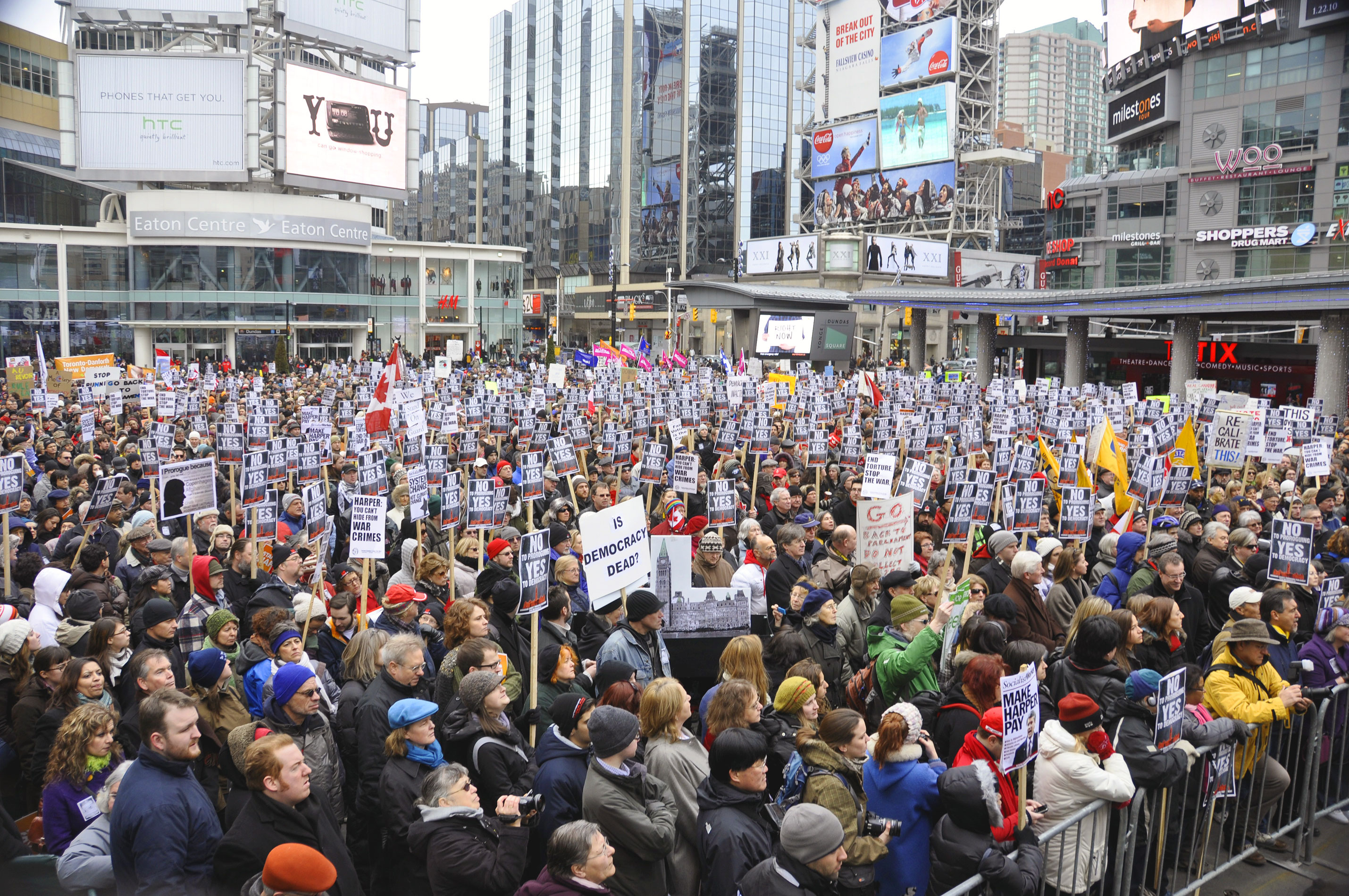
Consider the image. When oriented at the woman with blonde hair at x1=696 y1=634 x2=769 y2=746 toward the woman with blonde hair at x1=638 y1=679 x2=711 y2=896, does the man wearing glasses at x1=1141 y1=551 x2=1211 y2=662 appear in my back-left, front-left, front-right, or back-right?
back-left

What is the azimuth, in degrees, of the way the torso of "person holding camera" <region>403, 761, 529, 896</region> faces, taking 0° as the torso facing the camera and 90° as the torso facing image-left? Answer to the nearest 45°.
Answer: approximately 270°

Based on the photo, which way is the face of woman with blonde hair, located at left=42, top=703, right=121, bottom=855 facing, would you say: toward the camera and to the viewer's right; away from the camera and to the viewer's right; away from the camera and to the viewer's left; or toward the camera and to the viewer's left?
toward the camera and to the viewer's right

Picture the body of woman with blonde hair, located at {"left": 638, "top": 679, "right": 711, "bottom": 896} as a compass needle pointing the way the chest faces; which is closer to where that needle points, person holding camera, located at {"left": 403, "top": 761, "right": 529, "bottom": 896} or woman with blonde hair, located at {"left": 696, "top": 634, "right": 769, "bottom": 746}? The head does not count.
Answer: the woman with blonde hair
